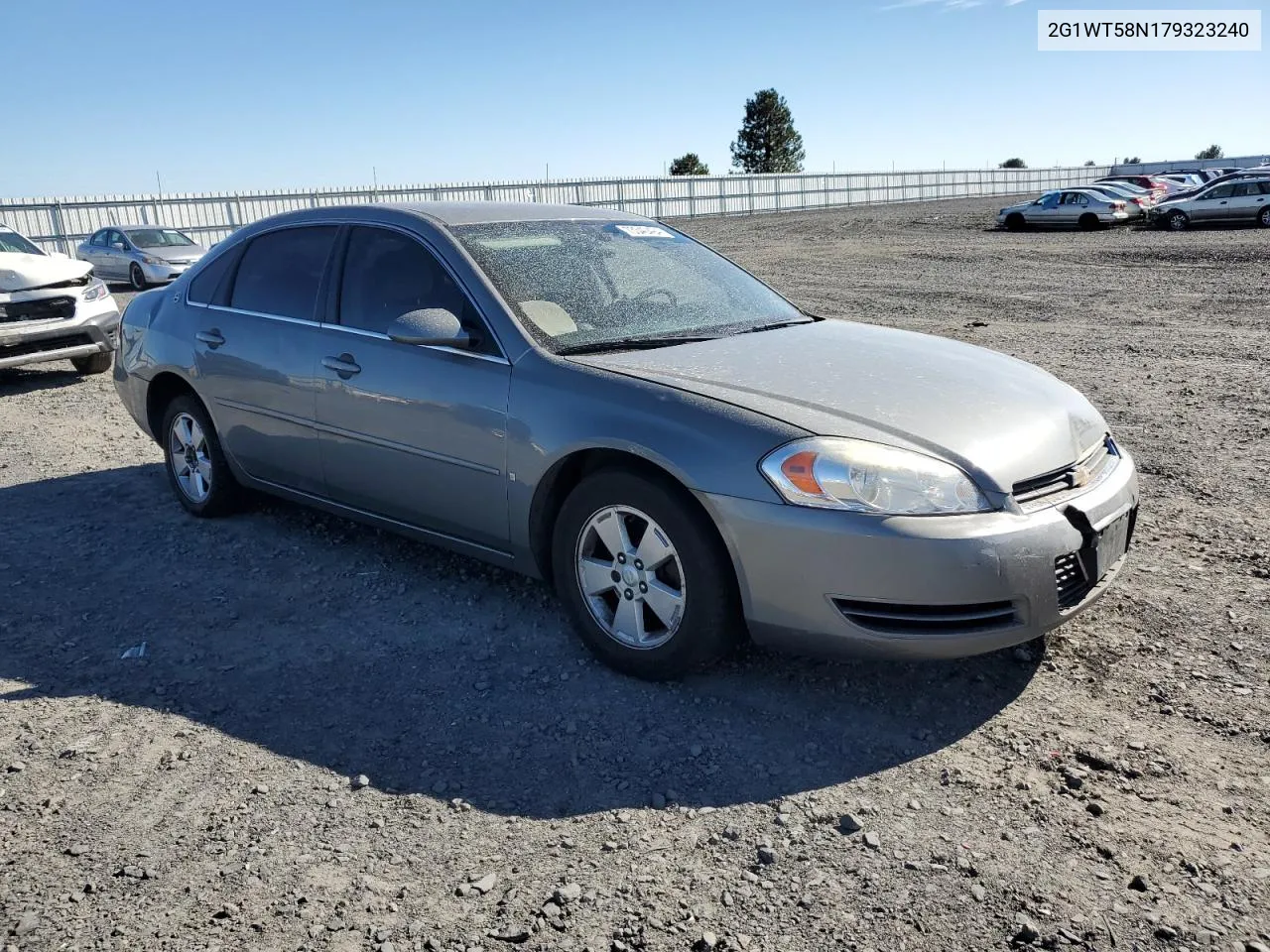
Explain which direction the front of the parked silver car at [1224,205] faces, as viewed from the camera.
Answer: facing to the left of the viewer

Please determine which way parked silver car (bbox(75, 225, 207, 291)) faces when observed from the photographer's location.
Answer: facing the viewer and to the right of the viewer

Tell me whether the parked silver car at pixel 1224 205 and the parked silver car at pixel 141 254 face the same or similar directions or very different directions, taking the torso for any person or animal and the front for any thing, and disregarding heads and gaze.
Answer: very different directions

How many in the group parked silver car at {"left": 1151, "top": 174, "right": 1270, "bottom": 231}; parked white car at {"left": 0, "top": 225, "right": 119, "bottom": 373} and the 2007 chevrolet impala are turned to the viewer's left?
1

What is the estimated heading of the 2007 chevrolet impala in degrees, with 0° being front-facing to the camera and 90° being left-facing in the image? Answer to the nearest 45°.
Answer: approximately 315°

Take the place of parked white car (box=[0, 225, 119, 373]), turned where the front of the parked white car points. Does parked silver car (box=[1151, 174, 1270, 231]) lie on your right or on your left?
on your left

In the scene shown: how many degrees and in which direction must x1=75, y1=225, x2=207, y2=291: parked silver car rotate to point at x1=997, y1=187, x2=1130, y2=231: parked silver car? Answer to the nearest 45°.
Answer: approximately 45° to its left

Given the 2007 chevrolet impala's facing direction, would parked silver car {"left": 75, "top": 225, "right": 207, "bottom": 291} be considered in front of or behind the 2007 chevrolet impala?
behind
